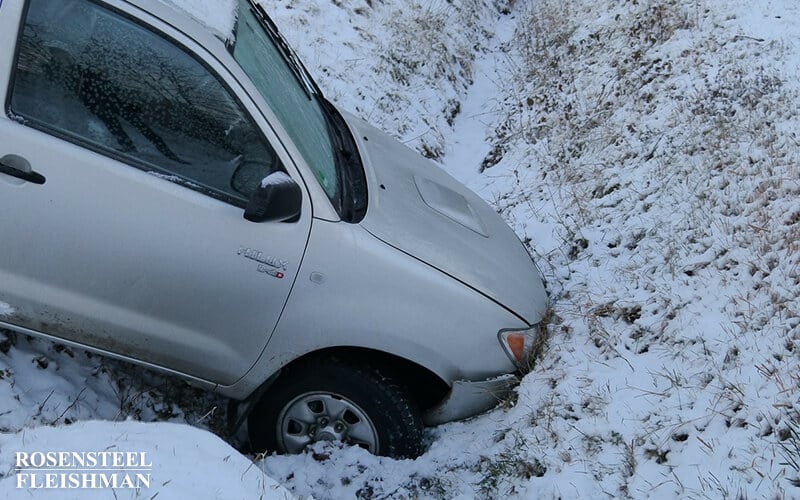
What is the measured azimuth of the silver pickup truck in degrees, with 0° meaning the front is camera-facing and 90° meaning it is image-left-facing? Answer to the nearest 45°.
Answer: approximately 270°
